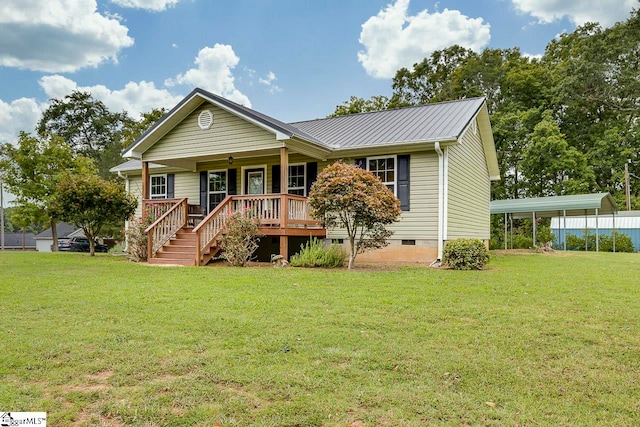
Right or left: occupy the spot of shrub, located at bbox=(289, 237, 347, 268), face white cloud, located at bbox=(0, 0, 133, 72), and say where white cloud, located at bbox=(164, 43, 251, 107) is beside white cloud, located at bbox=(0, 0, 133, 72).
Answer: right

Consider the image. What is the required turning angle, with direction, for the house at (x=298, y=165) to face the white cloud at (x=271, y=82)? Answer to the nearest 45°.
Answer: approximately 135° to its right

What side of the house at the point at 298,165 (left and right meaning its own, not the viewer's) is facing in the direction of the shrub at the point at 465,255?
left

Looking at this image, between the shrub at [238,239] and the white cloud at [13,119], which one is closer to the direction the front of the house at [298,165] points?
the shrub

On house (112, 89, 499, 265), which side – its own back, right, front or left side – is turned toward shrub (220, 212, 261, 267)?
front

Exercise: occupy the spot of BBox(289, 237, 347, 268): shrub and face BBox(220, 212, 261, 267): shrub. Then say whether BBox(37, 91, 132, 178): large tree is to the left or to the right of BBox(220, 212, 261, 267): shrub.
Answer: right

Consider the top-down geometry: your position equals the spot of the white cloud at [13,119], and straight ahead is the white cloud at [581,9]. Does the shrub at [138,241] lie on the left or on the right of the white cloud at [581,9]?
right

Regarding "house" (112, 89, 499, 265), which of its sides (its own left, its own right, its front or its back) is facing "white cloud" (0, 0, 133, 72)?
right

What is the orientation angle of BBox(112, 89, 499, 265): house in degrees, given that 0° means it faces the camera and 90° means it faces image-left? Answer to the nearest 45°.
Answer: approximately 45°
